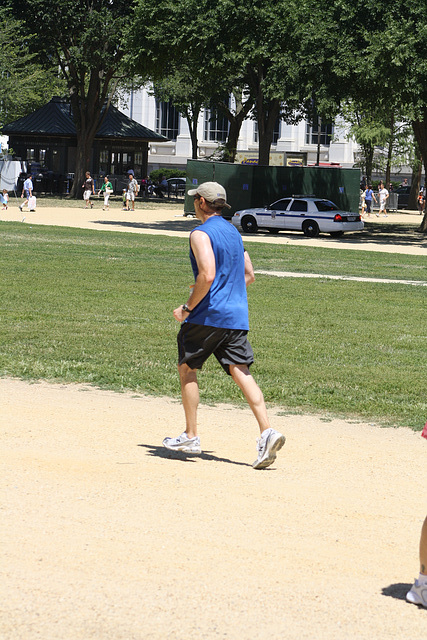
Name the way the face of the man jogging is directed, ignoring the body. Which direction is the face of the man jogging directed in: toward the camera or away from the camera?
away from the camera

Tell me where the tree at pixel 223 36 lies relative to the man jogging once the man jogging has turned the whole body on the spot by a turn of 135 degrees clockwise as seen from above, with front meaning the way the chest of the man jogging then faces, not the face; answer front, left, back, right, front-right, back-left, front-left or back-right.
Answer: left

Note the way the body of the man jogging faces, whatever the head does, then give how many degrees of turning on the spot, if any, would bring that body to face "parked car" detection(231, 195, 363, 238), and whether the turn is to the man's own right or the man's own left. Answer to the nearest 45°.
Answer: approximately 45° to the man's own right

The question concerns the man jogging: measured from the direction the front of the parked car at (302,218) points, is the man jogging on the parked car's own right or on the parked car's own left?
on the parked car's own left

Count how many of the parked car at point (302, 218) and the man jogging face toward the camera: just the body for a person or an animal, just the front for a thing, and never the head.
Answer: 0

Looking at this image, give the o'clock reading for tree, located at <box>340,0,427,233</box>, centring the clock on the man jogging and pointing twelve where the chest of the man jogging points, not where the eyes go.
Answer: The tree is roughly at 2 o'clock from the man jogging.

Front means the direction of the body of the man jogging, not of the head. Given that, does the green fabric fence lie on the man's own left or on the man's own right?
on the man's own right
